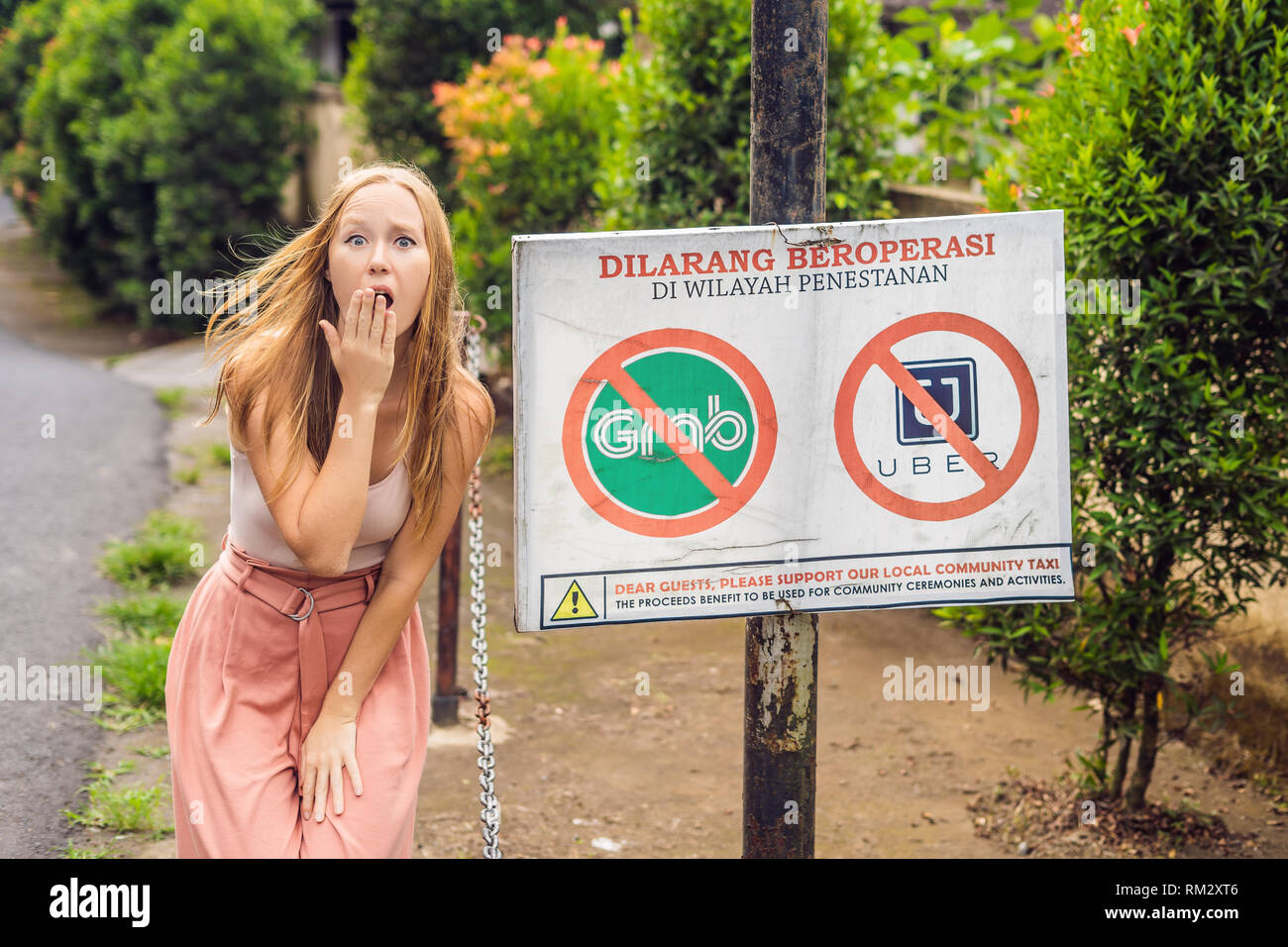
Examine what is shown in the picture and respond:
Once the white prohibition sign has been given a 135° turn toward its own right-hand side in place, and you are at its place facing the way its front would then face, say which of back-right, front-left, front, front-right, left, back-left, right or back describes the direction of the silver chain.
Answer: front

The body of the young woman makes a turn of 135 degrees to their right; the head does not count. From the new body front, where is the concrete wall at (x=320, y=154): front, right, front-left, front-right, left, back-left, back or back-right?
front-right

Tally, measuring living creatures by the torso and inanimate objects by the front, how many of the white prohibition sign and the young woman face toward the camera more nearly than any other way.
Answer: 2

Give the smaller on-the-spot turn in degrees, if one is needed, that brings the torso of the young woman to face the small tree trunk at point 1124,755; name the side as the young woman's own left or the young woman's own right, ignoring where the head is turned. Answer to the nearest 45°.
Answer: approximately 135° to the young woman's own left

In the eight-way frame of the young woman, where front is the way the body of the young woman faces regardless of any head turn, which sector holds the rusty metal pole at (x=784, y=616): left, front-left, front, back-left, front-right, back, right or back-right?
left

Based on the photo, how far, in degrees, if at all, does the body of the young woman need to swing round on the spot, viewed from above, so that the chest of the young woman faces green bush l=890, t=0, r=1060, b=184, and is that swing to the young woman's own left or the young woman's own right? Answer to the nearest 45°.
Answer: approximately 135° to the young woman's own left

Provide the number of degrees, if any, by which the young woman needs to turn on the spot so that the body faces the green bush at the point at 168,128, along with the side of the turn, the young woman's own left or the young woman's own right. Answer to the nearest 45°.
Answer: approximately 180°

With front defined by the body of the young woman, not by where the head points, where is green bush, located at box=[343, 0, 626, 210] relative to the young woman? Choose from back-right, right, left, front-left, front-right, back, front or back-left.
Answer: back

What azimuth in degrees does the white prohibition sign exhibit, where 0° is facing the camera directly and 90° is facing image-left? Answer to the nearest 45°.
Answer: approximately 0°
